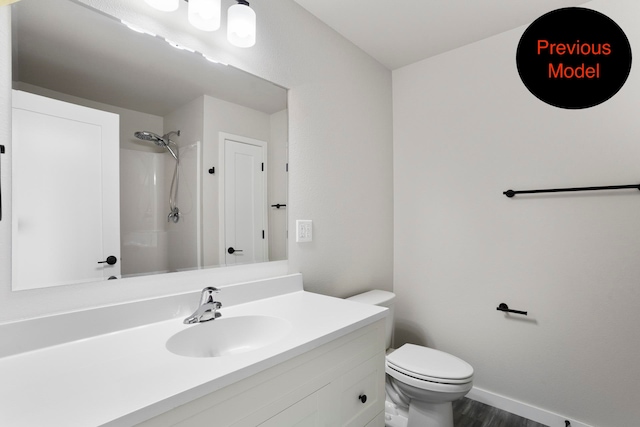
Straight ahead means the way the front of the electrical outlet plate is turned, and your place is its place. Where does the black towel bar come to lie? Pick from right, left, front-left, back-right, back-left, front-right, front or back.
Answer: front-left

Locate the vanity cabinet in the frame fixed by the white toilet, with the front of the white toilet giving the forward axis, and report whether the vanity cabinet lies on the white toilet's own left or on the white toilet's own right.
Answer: on the white toilet's own right

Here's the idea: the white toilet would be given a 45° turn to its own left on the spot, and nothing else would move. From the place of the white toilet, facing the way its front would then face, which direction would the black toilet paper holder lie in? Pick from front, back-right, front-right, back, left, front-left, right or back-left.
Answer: front-left

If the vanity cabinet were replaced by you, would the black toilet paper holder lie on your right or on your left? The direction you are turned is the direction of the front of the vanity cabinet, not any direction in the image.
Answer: on your left

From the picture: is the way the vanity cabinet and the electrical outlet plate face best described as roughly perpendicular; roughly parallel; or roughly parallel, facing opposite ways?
roughly parallel

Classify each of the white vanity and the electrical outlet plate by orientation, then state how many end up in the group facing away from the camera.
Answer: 0

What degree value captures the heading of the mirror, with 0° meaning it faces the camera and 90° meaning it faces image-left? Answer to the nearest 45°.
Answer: approximately 315°

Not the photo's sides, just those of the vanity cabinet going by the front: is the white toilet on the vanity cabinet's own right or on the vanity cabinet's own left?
on the vanity cabinet's own left

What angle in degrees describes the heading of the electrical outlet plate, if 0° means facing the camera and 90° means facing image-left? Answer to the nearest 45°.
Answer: approximately 315°

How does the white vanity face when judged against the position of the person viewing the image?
facing the viewer and to the right of the viewer
